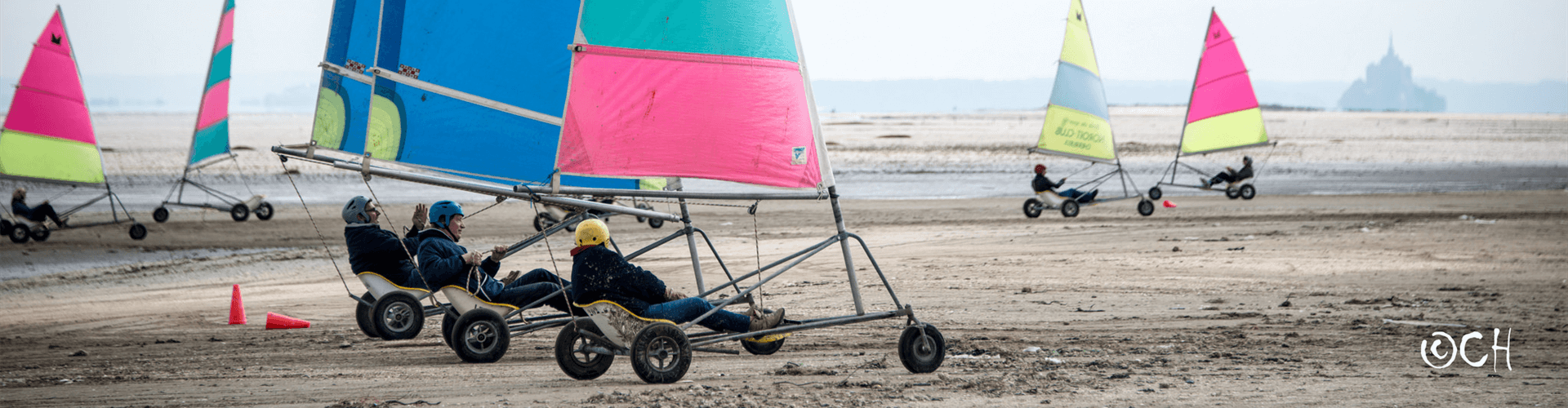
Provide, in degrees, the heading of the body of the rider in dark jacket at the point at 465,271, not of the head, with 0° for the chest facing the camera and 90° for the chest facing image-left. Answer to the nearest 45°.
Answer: approximately 270°

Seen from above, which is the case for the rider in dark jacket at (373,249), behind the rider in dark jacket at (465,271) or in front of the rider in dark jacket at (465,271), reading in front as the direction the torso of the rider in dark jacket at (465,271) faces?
behind

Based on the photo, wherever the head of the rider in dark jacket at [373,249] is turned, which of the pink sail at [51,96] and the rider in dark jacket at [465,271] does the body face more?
the rider in dark jacket

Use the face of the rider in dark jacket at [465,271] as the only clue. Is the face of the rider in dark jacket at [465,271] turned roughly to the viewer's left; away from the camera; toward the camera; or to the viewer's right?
to the viewer's right

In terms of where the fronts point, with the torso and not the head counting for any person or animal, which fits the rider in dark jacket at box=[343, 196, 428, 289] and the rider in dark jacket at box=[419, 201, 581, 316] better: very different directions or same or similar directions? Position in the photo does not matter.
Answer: same or similar directions

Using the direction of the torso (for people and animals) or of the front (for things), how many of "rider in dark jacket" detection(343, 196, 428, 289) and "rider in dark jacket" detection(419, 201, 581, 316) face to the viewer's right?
2

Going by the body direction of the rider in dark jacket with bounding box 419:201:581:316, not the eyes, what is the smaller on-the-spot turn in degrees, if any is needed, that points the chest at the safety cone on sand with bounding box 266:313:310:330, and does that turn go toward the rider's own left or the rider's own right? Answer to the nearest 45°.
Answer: approximately 135° to the rider's own left

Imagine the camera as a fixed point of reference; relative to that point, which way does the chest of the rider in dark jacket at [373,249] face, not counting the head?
to the viewer's right

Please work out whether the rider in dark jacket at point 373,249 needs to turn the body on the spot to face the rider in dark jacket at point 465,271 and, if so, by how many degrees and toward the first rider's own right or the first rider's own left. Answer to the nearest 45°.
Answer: approximately 45° to the first rider's own right

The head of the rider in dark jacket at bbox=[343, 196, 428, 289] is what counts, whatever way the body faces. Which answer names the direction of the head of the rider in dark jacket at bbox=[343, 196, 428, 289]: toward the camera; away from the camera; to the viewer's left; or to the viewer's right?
to the viewer's right
